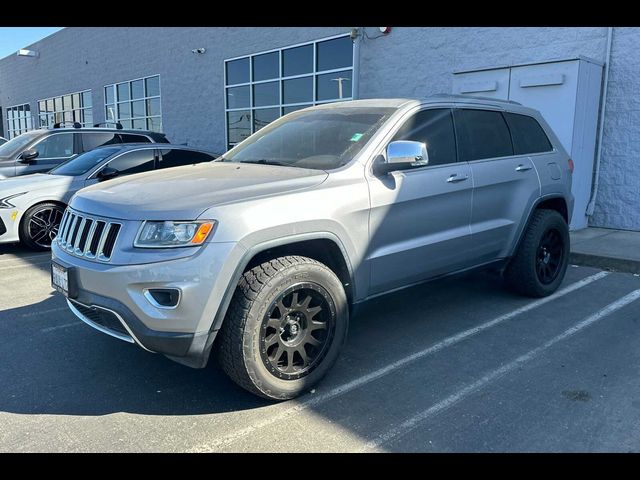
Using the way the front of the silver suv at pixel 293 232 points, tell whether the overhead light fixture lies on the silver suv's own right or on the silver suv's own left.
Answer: on the silver suv's own right

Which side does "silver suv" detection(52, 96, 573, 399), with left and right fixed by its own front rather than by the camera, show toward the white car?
right

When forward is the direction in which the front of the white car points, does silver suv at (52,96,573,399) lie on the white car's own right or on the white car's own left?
on the white car's own left

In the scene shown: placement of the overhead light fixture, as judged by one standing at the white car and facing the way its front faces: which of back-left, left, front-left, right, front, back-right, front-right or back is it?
back-right

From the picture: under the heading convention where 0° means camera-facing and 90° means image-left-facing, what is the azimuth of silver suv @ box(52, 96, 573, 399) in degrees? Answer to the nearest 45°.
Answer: approximately 45°
